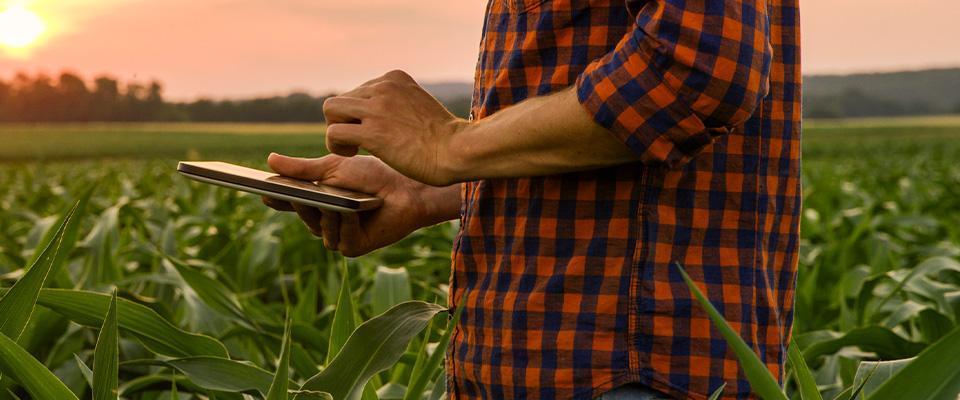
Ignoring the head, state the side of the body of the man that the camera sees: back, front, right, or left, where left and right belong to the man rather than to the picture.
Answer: left
